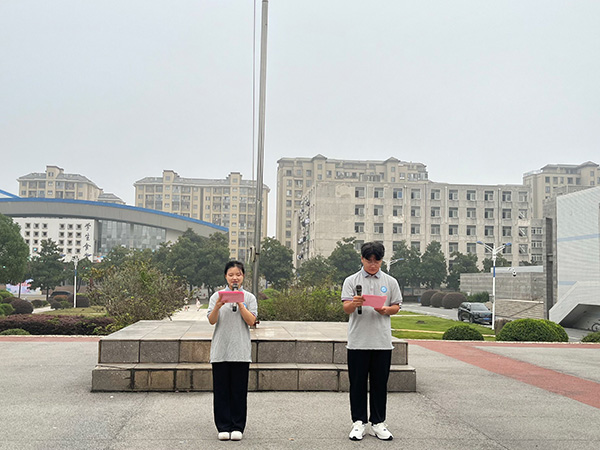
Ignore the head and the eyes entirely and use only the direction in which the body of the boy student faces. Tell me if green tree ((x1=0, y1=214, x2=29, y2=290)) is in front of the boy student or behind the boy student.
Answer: behind

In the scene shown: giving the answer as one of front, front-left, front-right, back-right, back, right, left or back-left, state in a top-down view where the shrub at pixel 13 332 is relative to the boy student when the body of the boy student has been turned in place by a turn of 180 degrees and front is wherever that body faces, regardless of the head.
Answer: front-left

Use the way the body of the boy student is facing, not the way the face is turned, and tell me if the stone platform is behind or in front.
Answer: behind

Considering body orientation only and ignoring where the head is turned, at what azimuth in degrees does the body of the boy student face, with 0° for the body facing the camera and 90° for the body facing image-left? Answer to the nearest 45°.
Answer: approximately 0°

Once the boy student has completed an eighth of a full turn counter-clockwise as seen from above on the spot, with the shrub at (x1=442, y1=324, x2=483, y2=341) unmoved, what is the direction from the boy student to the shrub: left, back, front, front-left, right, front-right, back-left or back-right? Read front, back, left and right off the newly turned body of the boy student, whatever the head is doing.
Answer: back-left

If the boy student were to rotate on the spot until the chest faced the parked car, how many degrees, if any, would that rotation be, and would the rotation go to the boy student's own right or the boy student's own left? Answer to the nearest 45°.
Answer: approximately 180°

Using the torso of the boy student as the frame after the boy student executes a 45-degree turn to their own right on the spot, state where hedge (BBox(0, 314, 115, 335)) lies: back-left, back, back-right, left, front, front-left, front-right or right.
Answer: right

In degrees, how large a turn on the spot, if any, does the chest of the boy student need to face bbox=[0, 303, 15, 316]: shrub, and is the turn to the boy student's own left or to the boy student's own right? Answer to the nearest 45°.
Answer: approximately 135° to the boy student's own right
